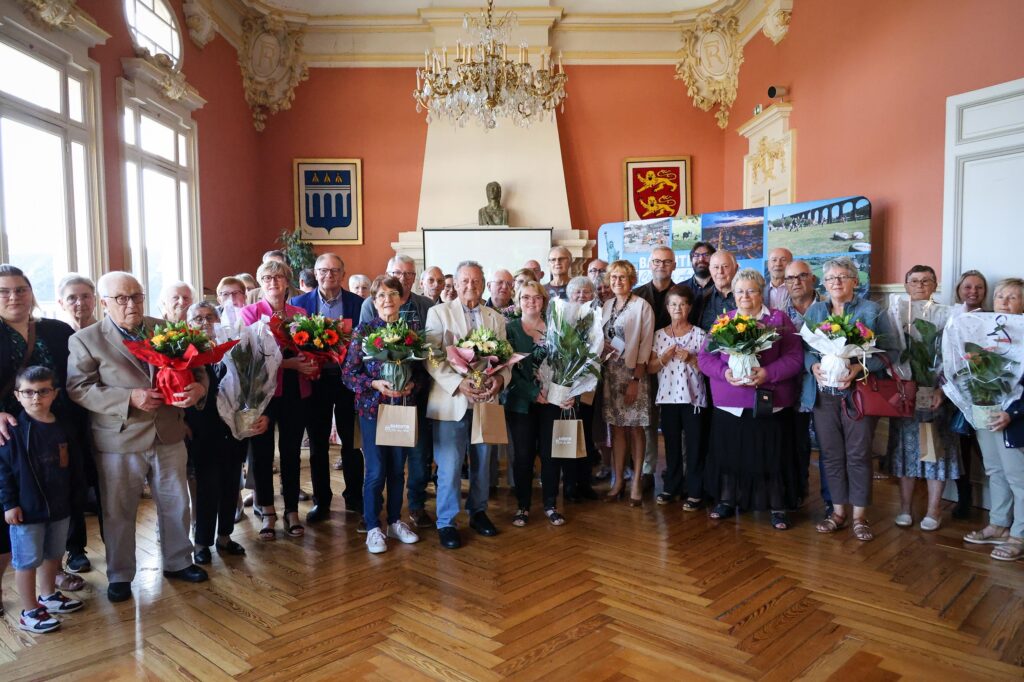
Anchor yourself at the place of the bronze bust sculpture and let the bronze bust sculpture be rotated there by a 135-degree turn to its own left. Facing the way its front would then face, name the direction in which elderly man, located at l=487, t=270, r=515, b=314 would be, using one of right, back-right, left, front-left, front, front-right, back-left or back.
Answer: back-right

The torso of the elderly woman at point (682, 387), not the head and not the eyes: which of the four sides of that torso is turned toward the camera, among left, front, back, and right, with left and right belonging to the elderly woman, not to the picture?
front

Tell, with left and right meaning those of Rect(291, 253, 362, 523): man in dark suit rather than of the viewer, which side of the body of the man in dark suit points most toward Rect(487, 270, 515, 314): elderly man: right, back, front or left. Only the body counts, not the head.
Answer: left

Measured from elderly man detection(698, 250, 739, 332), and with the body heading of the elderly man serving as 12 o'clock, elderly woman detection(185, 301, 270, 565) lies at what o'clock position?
The elderly woman is roughly at 2 o'clock from the elderly man.

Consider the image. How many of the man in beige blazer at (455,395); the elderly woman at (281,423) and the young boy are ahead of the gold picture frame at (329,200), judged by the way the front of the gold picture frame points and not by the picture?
3

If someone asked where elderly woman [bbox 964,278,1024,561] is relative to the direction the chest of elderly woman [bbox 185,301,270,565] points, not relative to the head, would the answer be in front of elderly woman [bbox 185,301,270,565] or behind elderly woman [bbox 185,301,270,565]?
in front

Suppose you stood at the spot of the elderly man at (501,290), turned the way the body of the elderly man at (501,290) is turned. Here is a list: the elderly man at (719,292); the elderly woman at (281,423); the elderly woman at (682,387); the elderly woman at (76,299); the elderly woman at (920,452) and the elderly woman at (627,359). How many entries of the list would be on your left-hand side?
4

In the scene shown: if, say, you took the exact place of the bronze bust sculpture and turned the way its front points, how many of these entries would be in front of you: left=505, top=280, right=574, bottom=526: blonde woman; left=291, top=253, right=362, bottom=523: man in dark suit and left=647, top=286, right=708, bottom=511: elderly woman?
3

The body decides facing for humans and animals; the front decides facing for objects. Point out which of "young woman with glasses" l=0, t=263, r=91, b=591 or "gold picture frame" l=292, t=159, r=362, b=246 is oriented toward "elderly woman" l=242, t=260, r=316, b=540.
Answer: the gold picture frame

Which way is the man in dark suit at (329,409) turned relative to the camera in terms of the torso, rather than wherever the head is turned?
toward the camera

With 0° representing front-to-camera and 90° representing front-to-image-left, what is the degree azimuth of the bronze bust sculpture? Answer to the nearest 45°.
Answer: approximately 0°
